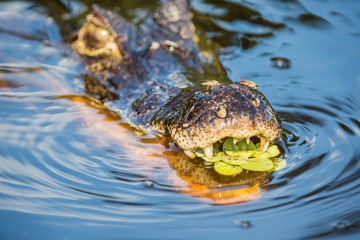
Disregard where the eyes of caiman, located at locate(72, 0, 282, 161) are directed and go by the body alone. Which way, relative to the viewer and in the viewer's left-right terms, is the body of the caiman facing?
facing the viewer and to the right of the viewer
